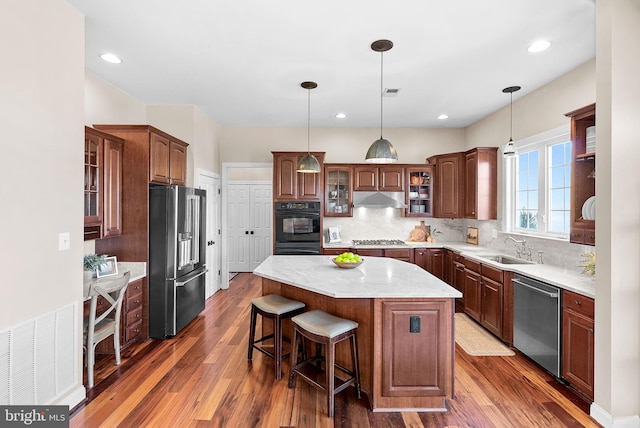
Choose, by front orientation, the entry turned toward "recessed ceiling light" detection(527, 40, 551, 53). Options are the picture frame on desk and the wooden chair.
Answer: the picture frame on desk

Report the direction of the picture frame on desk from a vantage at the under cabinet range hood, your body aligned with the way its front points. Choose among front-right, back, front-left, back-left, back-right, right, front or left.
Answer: front-right

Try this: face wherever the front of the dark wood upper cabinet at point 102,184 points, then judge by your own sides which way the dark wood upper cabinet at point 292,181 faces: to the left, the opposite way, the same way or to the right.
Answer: to the right

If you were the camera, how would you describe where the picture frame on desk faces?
facing the viewer and to the right of the viewer

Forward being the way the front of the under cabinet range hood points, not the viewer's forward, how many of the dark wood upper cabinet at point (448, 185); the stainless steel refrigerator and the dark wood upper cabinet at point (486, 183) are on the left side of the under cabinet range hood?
2

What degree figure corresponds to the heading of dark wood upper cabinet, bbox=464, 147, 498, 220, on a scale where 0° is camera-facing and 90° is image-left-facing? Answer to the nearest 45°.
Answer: approximately 45°

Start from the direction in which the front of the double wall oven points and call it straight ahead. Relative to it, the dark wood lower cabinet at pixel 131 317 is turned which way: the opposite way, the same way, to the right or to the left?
to the left

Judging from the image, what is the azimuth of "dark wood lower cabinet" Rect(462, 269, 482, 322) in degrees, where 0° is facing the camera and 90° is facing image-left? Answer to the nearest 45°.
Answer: approximately 45°

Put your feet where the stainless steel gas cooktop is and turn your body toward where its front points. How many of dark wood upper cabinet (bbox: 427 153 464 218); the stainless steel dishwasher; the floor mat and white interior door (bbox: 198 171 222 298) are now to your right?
1

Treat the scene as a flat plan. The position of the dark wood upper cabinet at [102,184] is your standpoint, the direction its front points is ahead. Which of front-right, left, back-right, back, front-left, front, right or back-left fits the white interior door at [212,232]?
left

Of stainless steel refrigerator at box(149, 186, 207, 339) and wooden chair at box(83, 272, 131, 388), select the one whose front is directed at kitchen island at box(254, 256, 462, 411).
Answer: the stainless steel refrigerator
